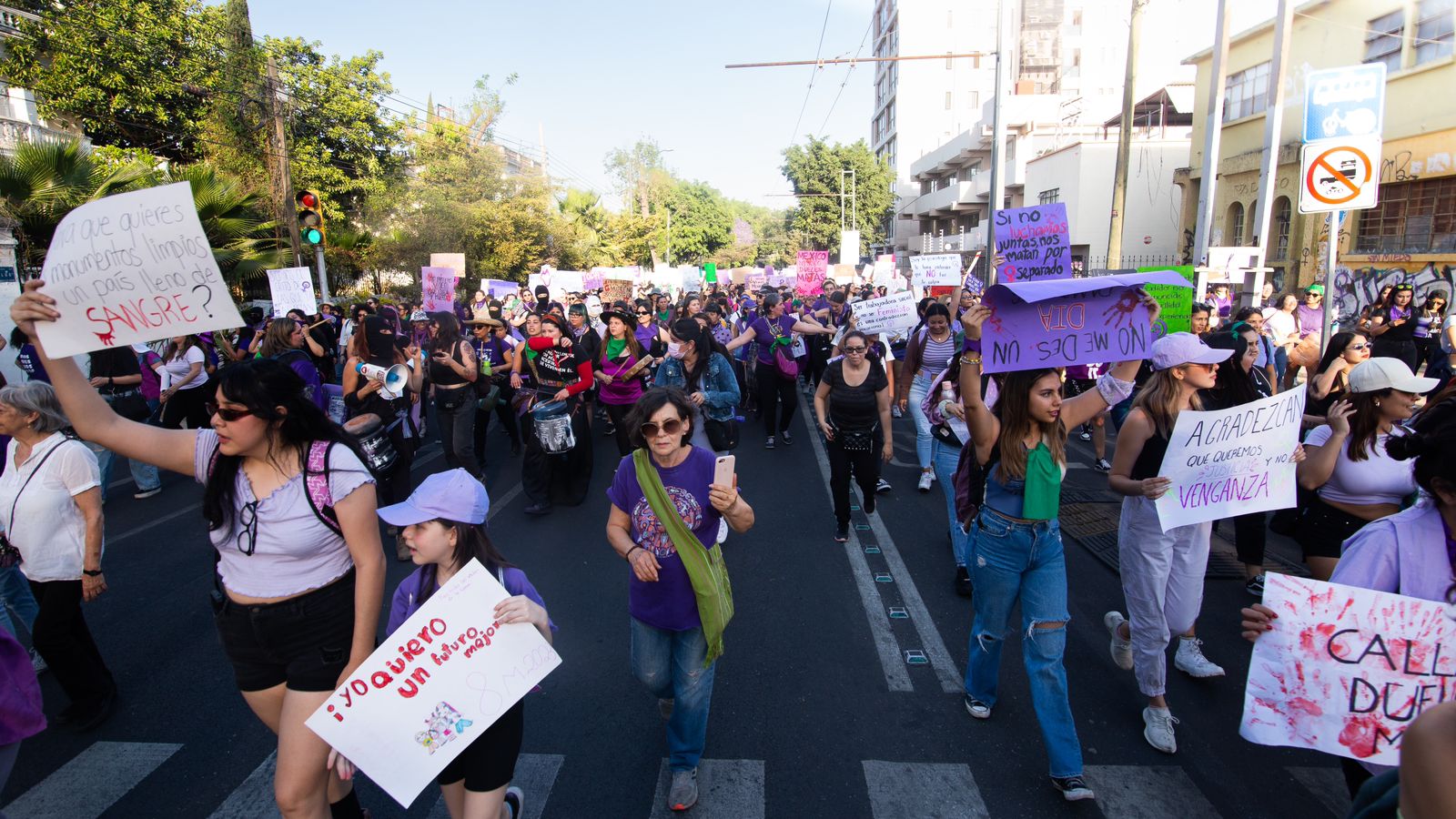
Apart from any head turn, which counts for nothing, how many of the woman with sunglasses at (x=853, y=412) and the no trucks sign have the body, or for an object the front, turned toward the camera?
2

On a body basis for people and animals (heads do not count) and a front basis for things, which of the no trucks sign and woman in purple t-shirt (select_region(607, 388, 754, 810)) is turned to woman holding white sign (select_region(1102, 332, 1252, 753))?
the no trucks sign

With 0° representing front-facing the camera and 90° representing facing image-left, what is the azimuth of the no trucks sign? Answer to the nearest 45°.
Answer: approximately 0°

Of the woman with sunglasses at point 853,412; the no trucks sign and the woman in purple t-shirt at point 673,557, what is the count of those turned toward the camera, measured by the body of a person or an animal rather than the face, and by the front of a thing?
3

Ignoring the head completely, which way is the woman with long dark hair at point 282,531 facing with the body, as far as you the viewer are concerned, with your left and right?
facing the viewer and to the left of the viewer

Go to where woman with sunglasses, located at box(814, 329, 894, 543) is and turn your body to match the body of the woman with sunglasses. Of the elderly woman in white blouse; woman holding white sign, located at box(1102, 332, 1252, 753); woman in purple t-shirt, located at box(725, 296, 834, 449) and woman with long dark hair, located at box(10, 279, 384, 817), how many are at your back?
1

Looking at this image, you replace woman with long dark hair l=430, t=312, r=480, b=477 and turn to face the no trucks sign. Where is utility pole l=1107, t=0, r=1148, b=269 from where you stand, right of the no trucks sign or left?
left

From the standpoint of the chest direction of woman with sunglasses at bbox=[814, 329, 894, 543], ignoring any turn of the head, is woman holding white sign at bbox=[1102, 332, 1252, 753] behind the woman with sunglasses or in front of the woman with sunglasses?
in front

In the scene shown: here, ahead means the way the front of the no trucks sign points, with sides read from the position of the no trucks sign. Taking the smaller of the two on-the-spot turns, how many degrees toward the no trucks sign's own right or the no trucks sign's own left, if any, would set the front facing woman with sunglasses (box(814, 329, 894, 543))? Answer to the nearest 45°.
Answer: approximately 45° to the no trucks sign's own right

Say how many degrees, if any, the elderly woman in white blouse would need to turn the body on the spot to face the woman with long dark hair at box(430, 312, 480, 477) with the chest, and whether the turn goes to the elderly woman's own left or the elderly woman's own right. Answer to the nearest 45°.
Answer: approximately 180°

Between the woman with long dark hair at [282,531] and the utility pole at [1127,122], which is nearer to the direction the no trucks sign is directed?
the woman with long dark hair
